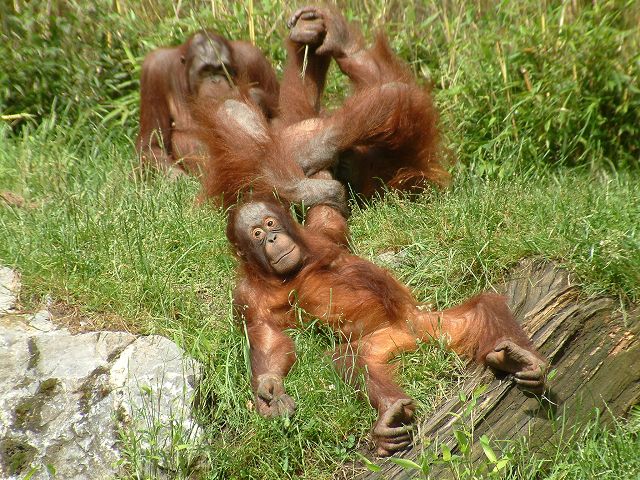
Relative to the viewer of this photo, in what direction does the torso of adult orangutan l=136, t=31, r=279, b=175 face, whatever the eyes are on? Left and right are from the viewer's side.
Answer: facing the viewer

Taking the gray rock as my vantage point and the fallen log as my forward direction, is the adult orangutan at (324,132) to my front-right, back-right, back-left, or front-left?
front-left

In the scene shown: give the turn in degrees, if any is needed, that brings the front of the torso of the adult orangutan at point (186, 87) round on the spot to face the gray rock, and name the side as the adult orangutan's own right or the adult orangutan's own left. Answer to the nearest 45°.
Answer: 0° — it already faces it

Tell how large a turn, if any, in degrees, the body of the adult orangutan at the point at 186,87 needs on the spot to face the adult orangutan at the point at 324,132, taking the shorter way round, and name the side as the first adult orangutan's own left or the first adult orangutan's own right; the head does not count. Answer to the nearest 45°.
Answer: approximately 45° to the first adult orangutan's own left

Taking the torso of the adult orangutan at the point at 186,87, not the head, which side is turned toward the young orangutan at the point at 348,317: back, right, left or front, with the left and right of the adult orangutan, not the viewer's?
front

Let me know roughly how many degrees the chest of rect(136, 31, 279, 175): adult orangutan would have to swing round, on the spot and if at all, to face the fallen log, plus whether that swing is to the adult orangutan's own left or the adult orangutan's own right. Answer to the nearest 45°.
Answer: approximately 45° to the adult orangutan's own left
